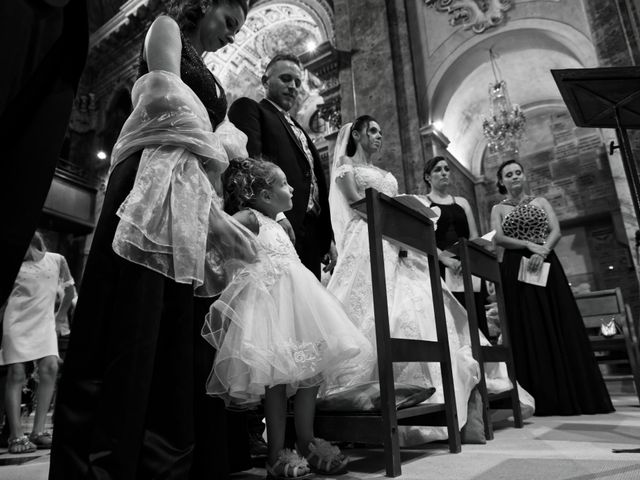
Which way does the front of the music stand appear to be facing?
away from the camera

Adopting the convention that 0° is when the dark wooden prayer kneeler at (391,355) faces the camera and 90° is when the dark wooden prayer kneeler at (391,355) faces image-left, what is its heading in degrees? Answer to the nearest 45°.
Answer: approximately 135°

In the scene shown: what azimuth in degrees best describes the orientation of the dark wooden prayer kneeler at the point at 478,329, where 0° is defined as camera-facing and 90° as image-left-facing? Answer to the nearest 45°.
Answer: approximately 135°

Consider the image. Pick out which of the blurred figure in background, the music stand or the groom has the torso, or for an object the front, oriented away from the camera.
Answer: the music stand

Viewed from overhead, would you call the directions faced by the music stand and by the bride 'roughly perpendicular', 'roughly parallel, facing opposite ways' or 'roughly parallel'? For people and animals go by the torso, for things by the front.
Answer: roughly perpendicular
